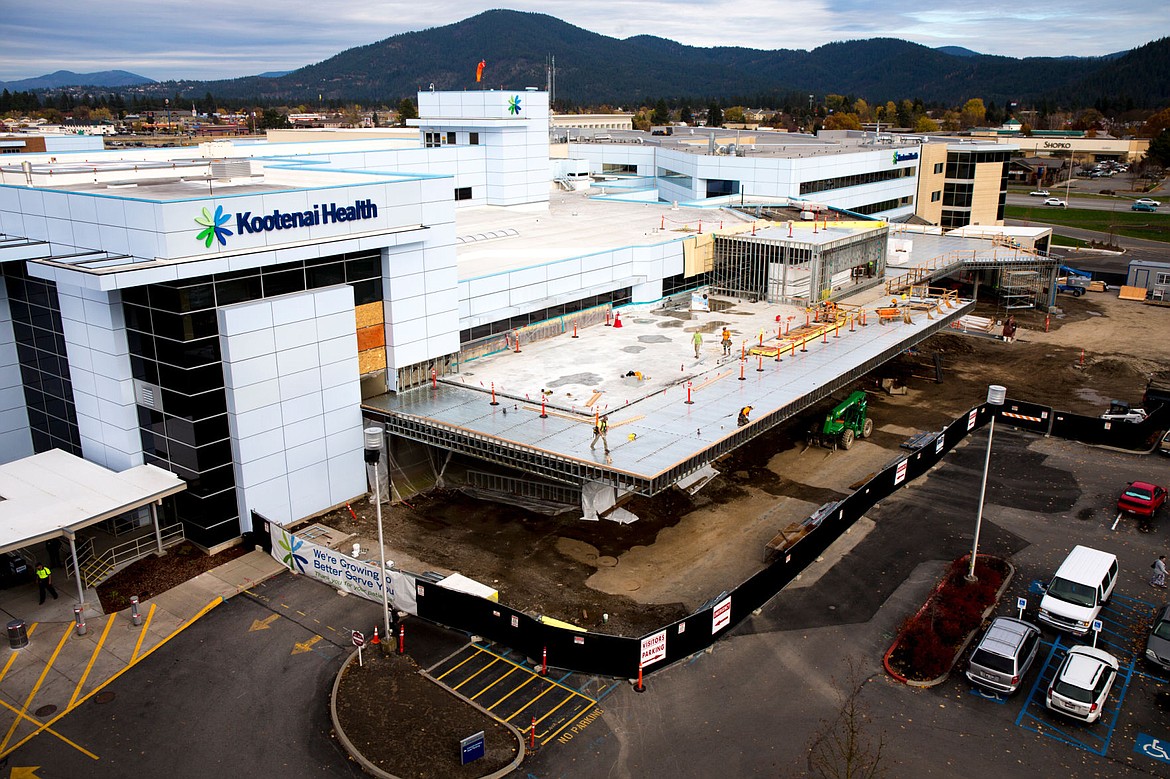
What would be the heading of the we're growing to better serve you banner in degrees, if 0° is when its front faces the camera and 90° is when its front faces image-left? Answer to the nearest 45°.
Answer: approximately 45°

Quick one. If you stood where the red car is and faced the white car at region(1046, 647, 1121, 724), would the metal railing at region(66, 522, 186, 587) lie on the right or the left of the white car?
right

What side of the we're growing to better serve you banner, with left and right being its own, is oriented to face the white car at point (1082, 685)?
left

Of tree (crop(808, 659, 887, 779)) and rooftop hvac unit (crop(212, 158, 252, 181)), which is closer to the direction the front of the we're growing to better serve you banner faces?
the tree

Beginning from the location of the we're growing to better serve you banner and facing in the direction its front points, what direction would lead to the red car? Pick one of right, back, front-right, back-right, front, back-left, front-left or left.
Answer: back-left

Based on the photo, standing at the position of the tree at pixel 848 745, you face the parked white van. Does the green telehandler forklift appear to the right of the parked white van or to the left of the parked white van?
left

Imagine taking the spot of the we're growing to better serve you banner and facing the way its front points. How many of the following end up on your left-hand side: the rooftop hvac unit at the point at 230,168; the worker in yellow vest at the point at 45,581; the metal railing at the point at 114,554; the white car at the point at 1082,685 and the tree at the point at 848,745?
2

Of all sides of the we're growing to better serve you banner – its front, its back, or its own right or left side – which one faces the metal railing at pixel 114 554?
right

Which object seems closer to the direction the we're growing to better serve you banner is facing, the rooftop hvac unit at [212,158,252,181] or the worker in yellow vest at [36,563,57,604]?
the worker in yellow vest

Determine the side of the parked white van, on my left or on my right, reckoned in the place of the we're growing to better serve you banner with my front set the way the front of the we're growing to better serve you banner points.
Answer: on my left

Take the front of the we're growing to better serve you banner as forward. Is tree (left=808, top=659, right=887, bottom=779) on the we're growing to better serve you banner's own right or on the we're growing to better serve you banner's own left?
on the we're growing to better serve you banner's own left
